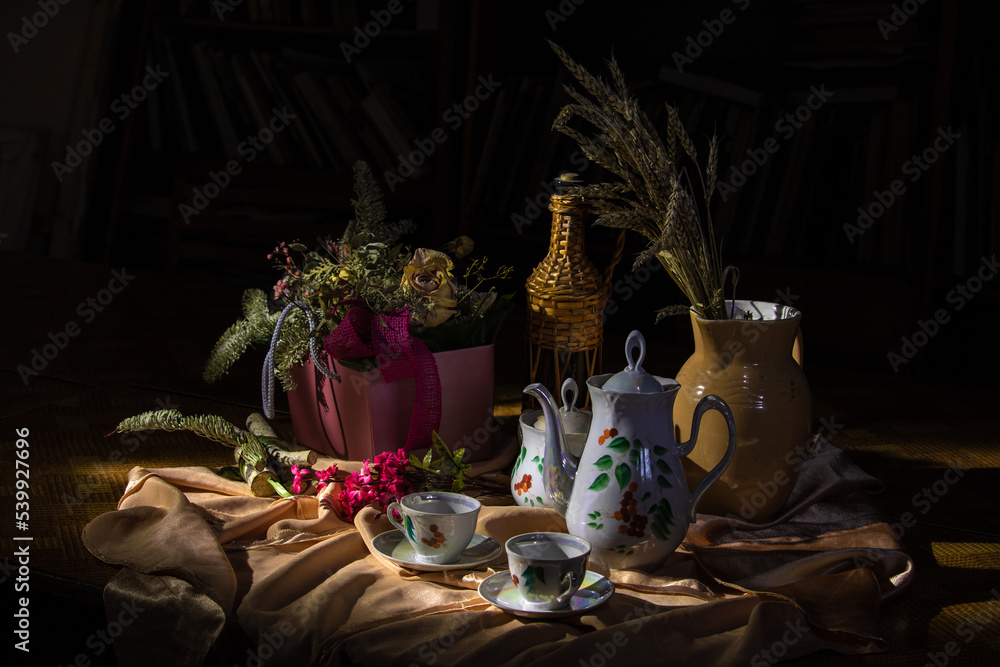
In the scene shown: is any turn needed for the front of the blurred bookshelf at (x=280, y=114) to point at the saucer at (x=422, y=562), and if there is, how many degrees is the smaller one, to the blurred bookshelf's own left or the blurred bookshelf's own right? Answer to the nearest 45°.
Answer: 0° — it already faces it

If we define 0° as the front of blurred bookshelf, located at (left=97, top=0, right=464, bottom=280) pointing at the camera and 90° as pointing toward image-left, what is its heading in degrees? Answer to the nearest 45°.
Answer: approximately 0°

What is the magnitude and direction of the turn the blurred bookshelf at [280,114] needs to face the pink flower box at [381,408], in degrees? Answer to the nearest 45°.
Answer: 0° — it already faces it

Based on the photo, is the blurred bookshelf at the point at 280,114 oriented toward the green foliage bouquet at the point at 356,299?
yes

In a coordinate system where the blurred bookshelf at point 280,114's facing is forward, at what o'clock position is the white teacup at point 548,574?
The white teacup is roughly at 12 o'clock from the blurred bookshelf.

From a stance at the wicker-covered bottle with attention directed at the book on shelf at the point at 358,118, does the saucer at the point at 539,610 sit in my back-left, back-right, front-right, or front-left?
back-left

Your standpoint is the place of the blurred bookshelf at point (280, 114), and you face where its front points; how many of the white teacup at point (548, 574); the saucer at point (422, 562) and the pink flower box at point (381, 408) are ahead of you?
3

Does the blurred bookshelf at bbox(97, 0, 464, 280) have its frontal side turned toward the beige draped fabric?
yes
